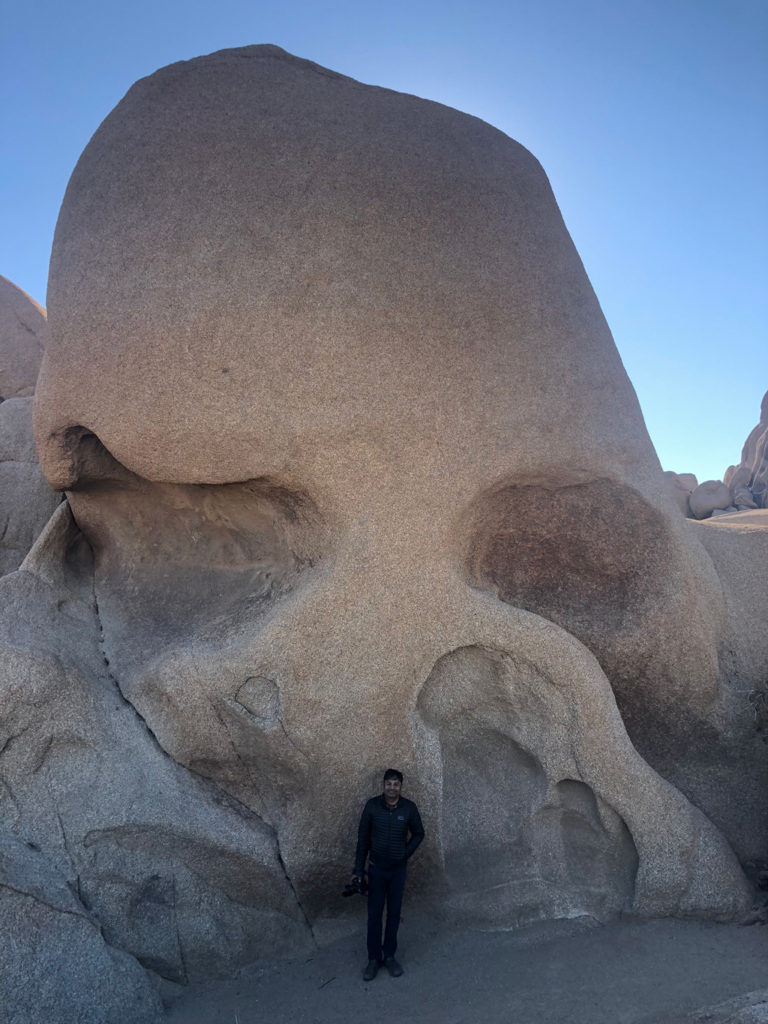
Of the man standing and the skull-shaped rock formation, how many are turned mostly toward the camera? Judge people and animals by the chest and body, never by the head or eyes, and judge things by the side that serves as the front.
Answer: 2

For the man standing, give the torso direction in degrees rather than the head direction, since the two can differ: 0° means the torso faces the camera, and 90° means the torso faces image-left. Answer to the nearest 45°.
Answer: approximately 0°

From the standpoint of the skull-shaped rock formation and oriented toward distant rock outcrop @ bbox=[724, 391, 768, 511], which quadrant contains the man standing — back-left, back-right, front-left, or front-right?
back-right

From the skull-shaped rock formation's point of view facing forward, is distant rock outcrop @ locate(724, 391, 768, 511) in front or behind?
behind

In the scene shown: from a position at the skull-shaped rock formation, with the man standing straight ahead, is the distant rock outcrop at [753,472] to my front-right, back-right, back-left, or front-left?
back-left

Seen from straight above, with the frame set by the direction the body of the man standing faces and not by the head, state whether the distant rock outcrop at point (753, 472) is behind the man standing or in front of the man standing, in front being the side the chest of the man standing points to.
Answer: behind

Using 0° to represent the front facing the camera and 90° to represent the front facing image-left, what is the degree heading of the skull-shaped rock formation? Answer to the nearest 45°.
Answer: approximately 0°
